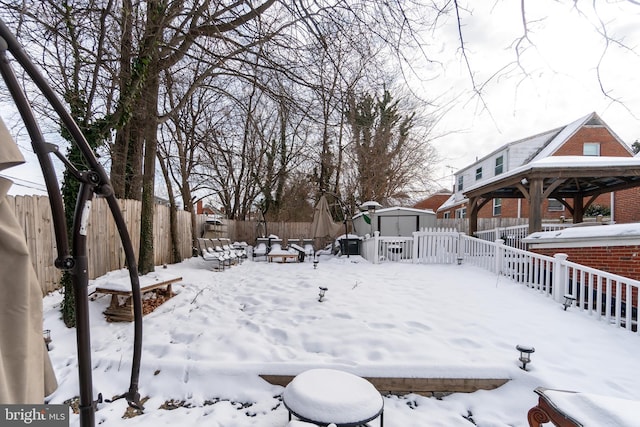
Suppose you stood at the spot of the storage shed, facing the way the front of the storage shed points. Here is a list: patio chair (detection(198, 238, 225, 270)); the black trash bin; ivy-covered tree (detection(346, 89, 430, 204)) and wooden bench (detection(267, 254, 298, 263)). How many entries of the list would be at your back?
1

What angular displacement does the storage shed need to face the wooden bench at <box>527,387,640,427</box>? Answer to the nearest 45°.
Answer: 0° — it already faces it

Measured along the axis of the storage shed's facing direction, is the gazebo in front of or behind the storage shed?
in front

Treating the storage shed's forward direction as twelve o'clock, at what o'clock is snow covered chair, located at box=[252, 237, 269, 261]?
The snow covered chair is roughly at 2 o'clock from the storage shed.

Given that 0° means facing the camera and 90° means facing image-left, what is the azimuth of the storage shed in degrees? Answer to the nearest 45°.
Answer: approximately 0°

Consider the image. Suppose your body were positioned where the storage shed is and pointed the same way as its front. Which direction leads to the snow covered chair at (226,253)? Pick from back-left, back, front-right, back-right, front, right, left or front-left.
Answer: front-right

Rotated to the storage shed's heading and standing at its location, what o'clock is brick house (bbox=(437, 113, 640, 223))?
The brick house is roughly at 8 o'clock from the storage shed.

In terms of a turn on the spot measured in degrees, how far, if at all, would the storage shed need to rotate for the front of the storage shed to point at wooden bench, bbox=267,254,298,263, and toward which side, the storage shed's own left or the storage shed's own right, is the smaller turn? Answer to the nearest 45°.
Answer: approximately 45° to the storage shed's own right

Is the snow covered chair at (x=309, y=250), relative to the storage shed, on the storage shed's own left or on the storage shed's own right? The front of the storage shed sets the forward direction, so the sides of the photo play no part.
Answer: on the storage shed's own right

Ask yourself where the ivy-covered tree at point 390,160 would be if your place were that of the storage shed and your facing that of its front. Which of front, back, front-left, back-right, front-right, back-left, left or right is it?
back

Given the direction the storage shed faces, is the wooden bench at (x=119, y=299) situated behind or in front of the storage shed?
in front
